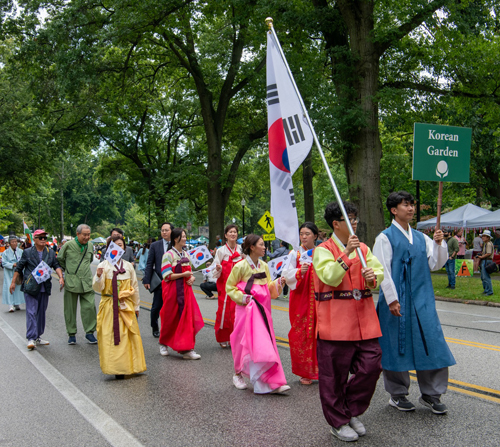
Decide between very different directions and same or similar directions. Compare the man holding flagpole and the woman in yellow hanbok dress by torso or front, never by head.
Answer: same or similar directions

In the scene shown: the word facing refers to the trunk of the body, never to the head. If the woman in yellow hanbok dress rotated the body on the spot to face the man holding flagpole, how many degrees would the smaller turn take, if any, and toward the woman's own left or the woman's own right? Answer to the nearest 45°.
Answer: approximately 45° to the woman's own left

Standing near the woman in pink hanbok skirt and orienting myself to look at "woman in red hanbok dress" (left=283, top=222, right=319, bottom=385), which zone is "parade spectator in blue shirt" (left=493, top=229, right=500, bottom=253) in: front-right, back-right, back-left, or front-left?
front-left

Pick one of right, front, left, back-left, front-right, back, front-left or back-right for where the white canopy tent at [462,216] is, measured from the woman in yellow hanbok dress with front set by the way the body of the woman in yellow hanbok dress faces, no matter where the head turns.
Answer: back-left

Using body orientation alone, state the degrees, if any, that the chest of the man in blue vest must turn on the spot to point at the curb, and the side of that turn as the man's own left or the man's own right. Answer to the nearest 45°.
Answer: approximately 135° to the man's own left

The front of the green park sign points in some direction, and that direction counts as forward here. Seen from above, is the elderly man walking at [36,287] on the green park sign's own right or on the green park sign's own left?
on the green park sign's own right

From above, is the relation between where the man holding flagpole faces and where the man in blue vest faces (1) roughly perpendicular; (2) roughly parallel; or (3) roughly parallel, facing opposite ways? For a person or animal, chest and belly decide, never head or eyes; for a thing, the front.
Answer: roughly parallel

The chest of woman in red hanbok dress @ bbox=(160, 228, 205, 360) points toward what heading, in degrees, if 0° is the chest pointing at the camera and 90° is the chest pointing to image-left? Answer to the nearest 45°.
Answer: approximately 315°

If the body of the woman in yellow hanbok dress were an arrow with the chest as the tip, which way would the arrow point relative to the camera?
toward the camera

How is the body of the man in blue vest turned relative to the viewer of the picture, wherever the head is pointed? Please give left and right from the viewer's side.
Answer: facing the viewer and to the right of the viewer

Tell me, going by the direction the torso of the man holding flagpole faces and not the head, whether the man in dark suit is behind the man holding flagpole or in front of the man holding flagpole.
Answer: behind

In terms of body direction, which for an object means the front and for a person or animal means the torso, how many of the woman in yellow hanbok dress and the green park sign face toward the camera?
2

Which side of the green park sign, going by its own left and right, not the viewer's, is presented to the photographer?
front

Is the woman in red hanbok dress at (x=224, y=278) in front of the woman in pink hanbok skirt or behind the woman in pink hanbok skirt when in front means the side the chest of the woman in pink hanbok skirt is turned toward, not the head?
behind
